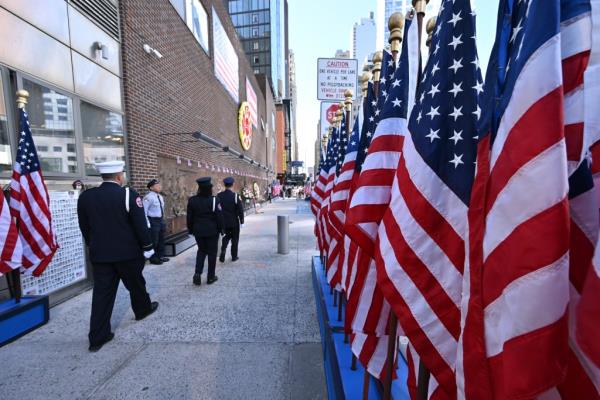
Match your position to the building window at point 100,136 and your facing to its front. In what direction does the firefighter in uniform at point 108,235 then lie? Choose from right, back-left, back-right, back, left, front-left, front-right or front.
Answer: front-right

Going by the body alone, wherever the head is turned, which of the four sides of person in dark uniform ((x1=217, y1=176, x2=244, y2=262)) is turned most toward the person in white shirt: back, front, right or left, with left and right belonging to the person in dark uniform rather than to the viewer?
left

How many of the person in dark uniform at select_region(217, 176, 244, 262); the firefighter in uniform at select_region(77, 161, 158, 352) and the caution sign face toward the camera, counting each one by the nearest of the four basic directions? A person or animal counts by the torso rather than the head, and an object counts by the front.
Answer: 1

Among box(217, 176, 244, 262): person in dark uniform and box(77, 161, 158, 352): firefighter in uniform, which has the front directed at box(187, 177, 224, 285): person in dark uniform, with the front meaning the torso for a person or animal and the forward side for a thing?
the firefighter in uniform

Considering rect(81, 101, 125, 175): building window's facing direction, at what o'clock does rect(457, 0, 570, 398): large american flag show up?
The large american flag is roughly at 1 o'clock from the building window.

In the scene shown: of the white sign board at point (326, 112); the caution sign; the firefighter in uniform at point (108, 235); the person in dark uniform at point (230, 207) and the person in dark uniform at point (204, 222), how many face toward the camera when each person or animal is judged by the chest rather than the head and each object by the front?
2

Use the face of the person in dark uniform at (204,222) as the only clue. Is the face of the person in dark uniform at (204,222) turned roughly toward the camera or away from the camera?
away from the camera

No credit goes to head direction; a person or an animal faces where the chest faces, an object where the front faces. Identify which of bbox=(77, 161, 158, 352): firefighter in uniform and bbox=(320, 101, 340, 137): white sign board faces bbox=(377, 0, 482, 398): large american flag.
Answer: the white sign board

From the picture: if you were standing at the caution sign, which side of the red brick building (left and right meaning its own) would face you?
front

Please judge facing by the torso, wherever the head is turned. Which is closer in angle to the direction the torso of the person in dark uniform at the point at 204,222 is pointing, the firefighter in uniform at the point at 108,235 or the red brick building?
the red brick building

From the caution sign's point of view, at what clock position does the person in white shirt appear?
The person in white shirt is roughly at 2 o'clock from the caution sign.

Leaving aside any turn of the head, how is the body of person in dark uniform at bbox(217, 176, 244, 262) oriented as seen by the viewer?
away from the camera

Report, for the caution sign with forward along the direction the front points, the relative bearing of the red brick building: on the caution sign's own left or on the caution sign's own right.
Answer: on the caution sign's own right

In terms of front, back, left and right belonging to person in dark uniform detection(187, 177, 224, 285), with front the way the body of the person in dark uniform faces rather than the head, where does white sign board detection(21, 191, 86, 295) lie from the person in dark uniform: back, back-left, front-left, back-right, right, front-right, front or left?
left

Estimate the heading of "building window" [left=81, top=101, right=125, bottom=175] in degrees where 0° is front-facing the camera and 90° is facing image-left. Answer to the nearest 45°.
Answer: approximately 315°

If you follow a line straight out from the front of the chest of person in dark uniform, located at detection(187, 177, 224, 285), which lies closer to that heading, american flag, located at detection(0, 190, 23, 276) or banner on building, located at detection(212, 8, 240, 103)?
the banner on building
